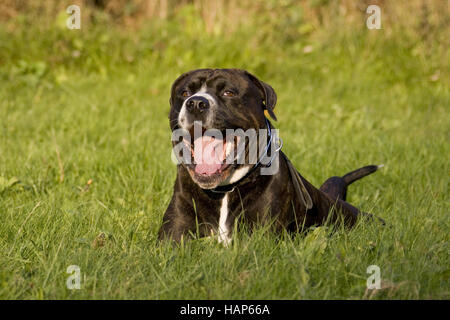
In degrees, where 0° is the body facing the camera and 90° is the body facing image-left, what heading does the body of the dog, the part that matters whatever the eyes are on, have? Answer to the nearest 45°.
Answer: approximately 45°
